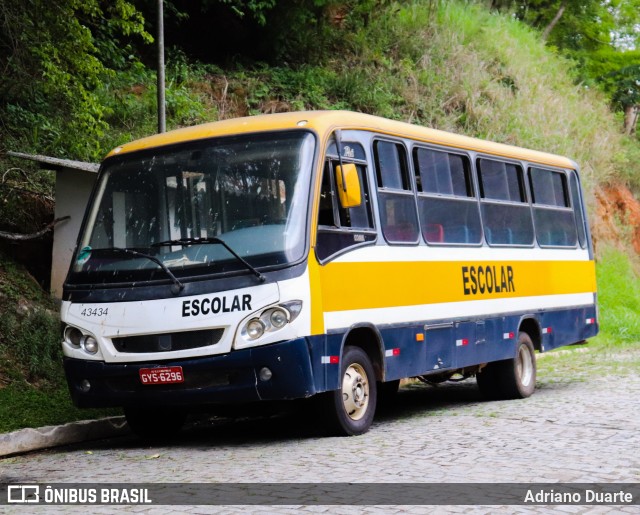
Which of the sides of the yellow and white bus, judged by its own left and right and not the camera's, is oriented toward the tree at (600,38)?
back

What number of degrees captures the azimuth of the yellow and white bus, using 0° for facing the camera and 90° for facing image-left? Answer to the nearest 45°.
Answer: approximately 45°

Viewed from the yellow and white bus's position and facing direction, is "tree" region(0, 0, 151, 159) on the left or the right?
on its right
